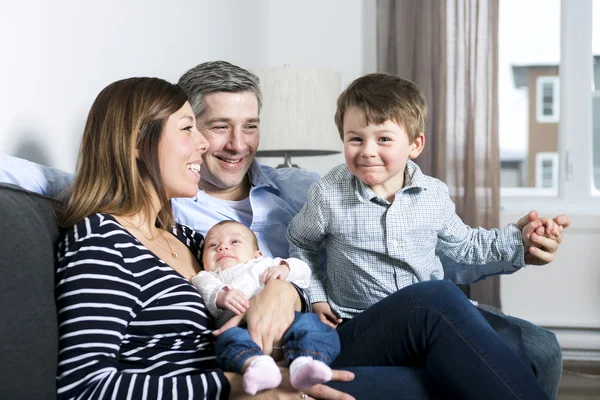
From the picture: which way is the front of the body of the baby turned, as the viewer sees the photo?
toward the camera

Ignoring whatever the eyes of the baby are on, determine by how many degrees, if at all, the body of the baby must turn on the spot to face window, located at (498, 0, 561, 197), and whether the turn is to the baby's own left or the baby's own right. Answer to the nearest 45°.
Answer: approximately 135° to the baby's own left

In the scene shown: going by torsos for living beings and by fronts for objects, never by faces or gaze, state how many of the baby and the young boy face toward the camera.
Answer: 2

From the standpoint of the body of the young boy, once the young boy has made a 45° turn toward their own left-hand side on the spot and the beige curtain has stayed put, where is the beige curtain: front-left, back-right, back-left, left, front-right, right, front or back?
back-left

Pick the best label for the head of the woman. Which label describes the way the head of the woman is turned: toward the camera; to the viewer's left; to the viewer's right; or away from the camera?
to the viewer's right

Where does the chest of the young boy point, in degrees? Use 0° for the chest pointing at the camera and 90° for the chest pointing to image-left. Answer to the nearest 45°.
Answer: approximately 0°

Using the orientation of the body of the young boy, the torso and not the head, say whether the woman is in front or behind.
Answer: in front
